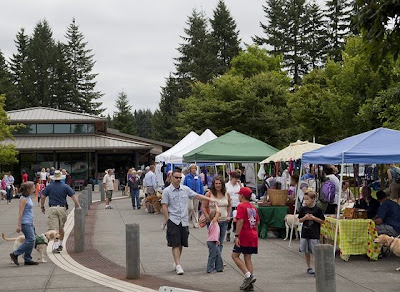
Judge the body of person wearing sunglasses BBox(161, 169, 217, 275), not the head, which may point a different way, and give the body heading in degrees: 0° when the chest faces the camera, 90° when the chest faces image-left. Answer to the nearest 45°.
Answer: approximately 0°

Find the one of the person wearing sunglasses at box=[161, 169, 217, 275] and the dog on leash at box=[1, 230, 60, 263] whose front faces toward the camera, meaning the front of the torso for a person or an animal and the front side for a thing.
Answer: the person wearing sunglasses

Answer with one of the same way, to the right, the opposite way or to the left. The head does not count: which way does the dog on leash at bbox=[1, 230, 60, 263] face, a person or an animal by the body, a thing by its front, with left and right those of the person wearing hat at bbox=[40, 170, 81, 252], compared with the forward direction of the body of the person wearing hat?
to the right

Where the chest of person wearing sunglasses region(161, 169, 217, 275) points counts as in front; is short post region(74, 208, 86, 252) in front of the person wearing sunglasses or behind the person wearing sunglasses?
behind
